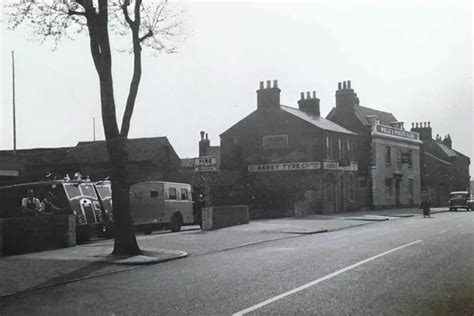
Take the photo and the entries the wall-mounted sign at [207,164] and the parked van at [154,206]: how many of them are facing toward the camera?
1

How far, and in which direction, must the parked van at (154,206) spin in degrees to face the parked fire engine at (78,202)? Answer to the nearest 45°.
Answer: approximately 180°

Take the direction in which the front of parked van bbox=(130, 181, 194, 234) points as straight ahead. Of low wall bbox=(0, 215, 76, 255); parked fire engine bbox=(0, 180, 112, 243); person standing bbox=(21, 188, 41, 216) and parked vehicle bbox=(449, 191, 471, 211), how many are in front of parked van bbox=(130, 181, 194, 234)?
1

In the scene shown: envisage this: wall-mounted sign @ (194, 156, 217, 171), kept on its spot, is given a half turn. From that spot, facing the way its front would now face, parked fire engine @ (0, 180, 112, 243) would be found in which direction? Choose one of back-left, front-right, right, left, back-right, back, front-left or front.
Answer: left

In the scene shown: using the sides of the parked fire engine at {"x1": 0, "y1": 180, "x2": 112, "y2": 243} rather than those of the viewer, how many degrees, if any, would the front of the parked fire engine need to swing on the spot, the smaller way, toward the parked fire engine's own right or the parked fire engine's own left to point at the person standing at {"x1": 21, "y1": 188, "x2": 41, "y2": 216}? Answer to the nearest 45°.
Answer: approximately 90° to the parked fire engine's own right

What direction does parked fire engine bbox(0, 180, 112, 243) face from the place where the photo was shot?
facing the viewer and to the right of the viewer

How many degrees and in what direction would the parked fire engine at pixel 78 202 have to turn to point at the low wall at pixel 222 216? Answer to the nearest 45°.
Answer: approximately 90° to its left

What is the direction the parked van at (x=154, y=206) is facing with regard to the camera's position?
facing away from the viewer and to the right of the viewer

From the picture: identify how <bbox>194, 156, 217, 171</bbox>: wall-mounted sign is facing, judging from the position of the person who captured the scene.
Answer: facing the viewer

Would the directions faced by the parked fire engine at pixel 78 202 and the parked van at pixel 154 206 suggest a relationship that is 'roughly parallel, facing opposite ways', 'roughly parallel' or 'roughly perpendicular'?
roughly perpendicular

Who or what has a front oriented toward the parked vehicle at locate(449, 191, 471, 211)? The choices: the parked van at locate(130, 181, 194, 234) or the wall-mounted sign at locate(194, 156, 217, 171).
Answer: the parked van

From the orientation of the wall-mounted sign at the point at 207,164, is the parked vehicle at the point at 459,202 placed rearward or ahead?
rearward

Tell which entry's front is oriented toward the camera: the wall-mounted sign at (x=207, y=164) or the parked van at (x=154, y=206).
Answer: the wall-mounted sign

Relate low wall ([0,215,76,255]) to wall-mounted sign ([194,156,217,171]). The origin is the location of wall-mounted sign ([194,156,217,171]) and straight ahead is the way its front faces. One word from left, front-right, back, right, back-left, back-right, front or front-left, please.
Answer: front-right

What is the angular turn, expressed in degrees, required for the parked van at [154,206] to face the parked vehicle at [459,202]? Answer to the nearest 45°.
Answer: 0° — it already faces it
